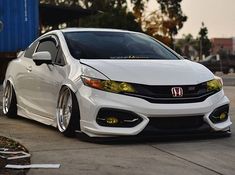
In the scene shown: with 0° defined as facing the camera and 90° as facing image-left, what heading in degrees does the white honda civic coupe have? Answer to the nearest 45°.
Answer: approximately 315°
